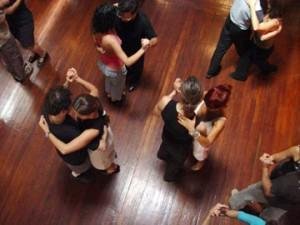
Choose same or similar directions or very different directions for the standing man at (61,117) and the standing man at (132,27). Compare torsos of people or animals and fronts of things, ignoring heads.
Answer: very different directions

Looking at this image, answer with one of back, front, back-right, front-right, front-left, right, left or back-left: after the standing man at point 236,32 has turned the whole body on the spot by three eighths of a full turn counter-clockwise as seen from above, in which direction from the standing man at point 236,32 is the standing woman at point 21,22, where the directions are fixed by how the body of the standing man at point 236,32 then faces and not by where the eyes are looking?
front-left

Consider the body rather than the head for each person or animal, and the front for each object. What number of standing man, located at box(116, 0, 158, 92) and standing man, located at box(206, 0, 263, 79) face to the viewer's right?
1

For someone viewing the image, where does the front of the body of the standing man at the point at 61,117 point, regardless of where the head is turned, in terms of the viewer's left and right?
facing away from the viewer and to the right of the viewer

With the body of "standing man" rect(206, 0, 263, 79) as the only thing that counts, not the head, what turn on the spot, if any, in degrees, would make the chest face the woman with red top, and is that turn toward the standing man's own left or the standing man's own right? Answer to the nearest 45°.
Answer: approximately 135° to the standing man's own right

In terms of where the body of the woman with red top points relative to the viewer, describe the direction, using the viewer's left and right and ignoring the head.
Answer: facing away from the viewer and to the right of the viewer

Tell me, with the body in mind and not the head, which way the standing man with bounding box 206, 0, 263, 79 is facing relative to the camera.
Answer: to the viewer's right

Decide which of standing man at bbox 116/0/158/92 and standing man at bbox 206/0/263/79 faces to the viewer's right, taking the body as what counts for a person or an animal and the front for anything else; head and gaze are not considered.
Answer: standing man at bbox 206/0/263/79

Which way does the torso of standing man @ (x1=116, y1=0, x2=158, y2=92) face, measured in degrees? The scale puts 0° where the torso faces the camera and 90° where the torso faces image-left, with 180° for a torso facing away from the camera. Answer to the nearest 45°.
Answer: approximately 45°
